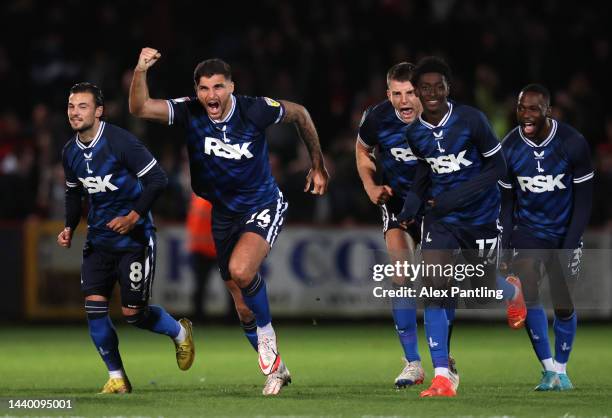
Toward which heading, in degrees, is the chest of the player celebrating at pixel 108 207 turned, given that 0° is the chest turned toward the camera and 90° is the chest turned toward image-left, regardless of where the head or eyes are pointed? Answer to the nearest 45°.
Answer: approximately 45°

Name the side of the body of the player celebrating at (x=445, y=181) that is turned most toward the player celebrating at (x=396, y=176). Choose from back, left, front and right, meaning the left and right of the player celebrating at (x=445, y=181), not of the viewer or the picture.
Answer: right

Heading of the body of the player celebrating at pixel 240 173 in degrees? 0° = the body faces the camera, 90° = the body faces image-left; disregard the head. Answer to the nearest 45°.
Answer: approximately 0°

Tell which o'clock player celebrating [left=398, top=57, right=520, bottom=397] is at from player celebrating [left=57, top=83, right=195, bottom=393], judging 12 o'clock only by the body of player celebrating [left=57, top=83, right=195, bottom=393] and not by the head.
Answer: player celebrating [left=398, top=57, right=520, bottom=397] is roughly at 8 o'clock from player celebrating [left=57, top=83, right=195, bottom=393].

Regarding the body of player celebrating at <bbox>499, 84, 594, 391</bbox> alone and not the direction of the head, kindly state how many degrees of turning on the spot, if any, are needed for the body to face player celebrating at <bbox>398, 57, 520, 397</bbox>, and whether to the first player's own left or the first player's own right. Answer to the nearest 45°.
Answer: approximately 45° to the first player's own right

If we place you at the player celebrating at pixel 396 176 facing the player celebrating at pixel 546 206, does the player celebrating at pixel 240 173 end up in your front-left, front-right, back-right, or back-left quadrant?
back-right

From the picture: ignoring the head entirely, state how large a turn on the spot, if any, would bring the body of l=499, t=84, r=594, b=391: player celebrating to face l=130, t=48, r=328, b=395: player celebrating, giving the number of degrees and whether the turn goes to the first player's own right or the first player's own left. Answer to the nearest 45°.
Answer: approximately 90° to the first player's own right

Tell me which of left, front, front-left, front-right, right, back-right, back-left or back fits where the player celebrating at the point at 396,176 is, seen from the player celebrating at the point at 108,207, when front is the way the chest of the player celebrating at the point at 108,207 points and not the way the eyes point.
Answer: back-left
